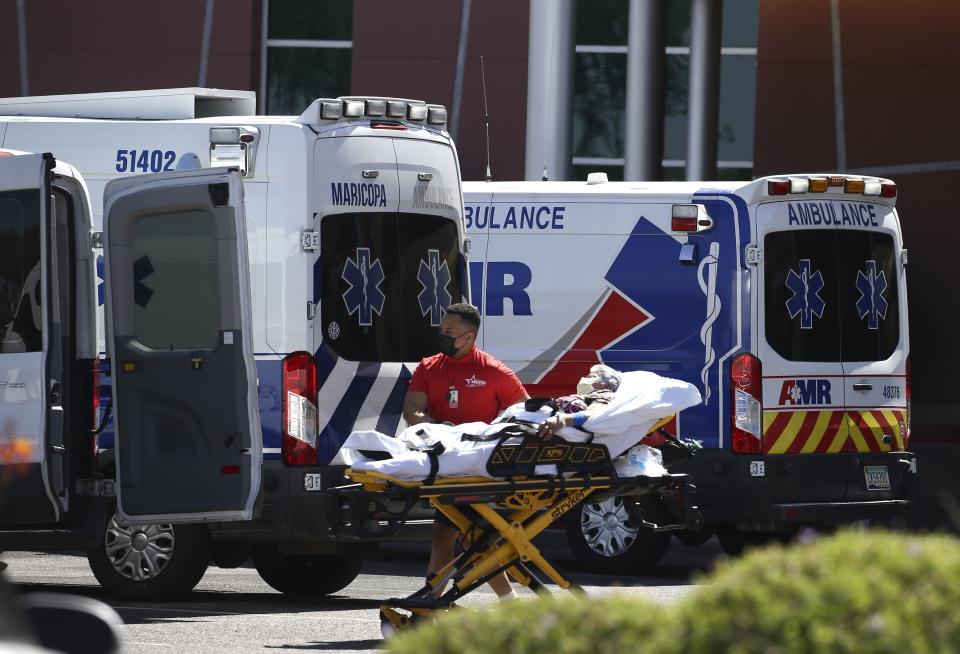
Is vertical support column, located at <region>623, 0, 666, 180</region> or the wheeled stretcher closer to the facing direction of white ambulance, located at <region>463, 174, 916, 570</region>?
the vertical support column

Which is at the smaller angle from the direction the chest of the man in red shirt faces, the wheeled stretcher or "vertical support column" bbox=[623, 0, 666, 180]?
the wheeled stretcher

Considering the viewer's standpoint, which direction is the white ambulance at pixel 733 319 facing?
facing away from the viewer and to the left of the viewer

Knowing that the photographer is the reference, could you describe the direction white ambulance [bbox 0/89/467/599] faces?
facing away from the viewer and to the left of the viewer

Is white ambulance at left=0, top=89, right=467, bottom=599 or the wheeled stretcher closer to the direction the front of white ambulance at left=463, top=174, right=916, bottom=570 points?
the white ambulance

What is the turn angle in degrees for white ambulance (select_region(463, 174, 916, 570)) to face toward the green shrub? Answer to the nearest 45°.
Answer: approximately 135° to its left

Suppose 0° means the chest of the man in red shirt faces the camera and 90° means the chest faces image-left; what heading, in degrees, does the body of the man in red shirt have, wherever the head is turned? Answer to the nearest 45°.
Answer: approximately 45°
